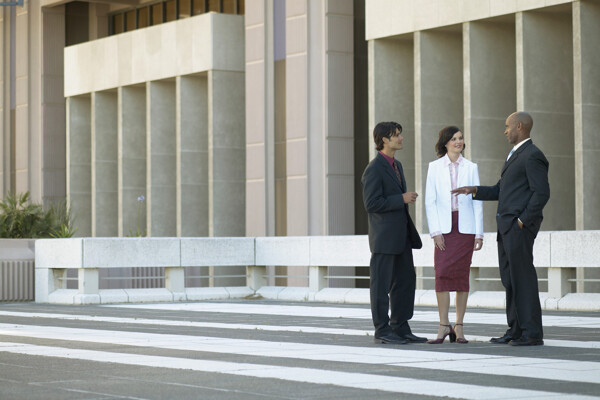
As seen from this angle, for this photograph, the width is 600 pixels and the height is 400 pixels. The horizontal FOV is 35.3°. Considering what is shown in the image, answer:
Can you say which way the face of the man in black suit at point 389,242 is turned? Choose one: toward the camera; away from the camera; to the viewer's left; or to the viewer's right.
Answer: to the viewer's right

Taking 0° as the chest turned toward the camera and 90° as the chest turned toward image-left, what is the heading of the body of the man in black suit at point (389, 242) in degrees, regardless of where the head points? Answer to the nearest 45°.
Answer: approximately 270°

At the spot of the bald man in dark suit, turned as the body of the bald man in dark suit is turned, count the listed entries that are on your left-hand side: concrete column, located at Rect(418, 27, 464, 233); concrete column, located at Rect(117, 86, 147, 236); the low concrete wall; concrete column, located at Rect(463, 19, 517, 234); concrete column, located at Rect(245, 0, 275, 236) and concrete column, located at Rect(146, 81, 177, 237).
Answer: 0

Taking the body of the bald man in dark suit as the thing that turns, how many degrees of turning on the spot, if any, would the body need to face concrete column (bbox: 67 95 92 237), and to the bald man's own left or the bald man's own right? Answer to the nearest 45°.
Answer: approximately 45° to the bald man's own right

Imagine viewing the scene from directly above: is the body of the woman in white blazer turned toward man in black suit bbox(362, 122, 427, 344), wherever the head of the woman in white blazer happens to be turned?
no

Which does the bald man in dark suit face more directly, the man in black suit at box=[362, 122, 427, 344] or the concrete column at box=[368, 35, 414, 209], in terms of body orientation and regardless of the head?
the man in black suit

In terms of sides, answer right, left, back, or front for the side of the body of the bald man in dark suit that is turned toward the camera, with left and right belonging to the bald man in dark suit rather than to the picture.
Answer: left

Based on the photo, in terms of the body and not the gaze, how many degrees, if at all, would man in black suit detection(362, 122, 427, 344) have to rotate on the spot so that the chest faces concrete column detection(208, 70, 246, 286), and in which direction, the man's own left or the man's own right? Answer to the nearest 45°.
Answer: approximately 90° to the man's own left

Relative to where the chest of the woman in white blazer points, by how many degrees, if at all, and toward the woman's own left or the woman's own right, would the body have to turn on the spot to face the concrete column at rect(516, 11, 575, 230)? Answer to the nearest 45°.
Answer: approximately 180°

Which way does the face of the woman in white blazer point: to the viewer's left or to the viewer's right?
to the viewer's right

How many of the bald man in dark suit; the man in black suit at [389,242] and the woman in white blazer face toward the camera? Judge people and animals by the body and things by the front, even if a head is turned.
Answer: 1

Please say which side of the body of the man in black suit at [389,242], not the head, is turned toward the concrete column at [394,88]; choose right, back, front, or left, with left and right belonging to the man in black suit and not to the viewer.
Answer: left

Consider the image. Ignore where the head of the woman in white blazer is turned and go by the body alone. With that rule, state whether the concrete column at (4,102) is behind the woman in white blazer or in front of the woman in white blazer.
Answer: behind

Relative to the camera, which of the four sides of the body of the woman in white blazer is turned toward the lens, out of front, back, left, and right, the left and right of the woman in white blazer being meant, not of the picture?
front

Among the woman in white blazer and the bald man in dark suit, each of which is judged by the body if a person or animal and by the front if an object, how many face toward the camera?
1
